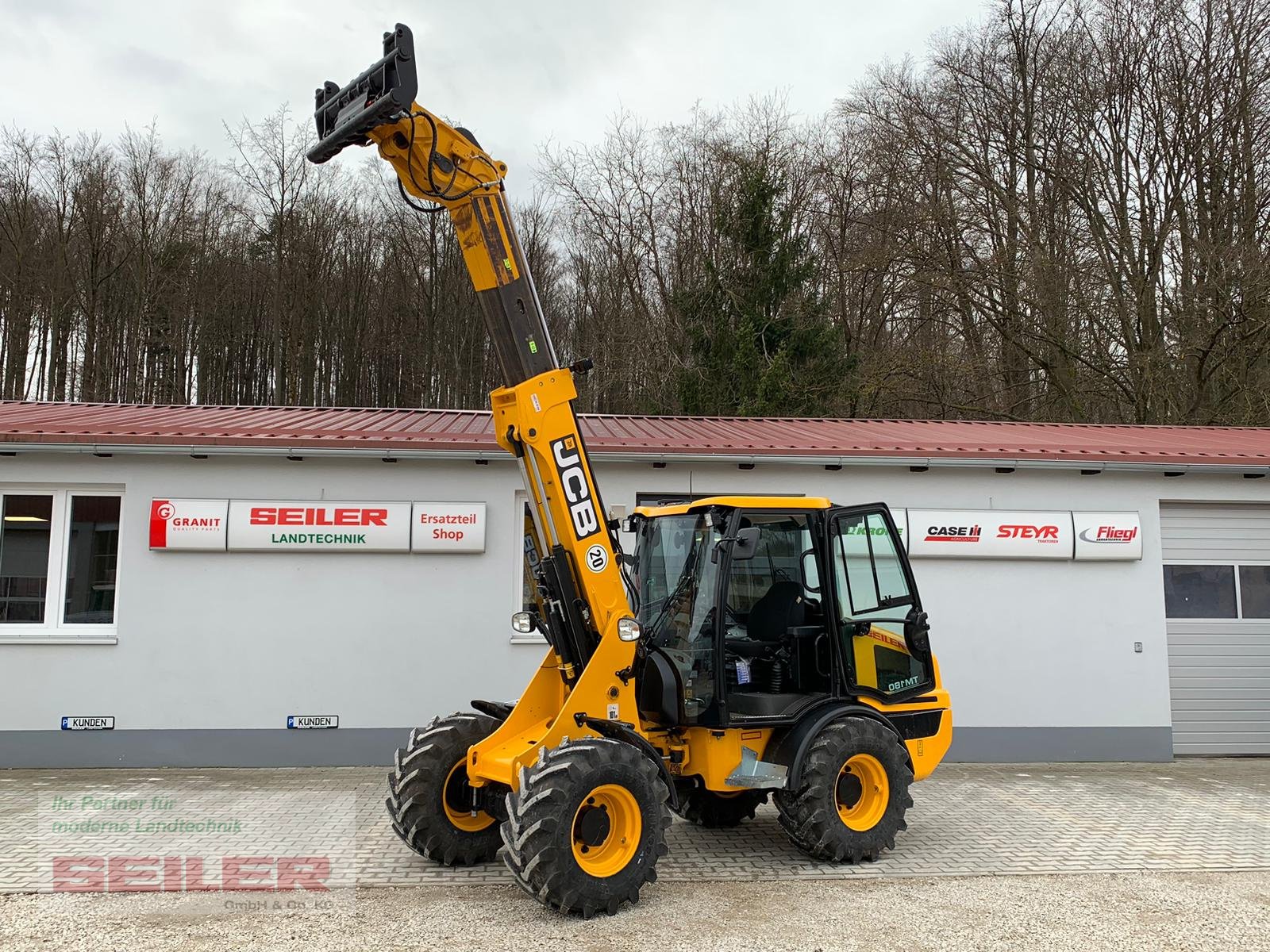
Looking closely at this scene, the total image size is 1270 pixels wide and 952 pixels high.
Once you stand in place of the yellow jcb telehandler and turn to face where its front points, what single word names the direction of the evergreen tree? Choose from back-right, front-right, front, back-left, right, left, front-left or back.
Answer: back-right

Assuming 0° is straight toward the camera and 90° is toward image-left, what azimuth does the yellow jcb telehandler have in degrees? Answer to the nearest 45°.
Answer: approximately 45°
